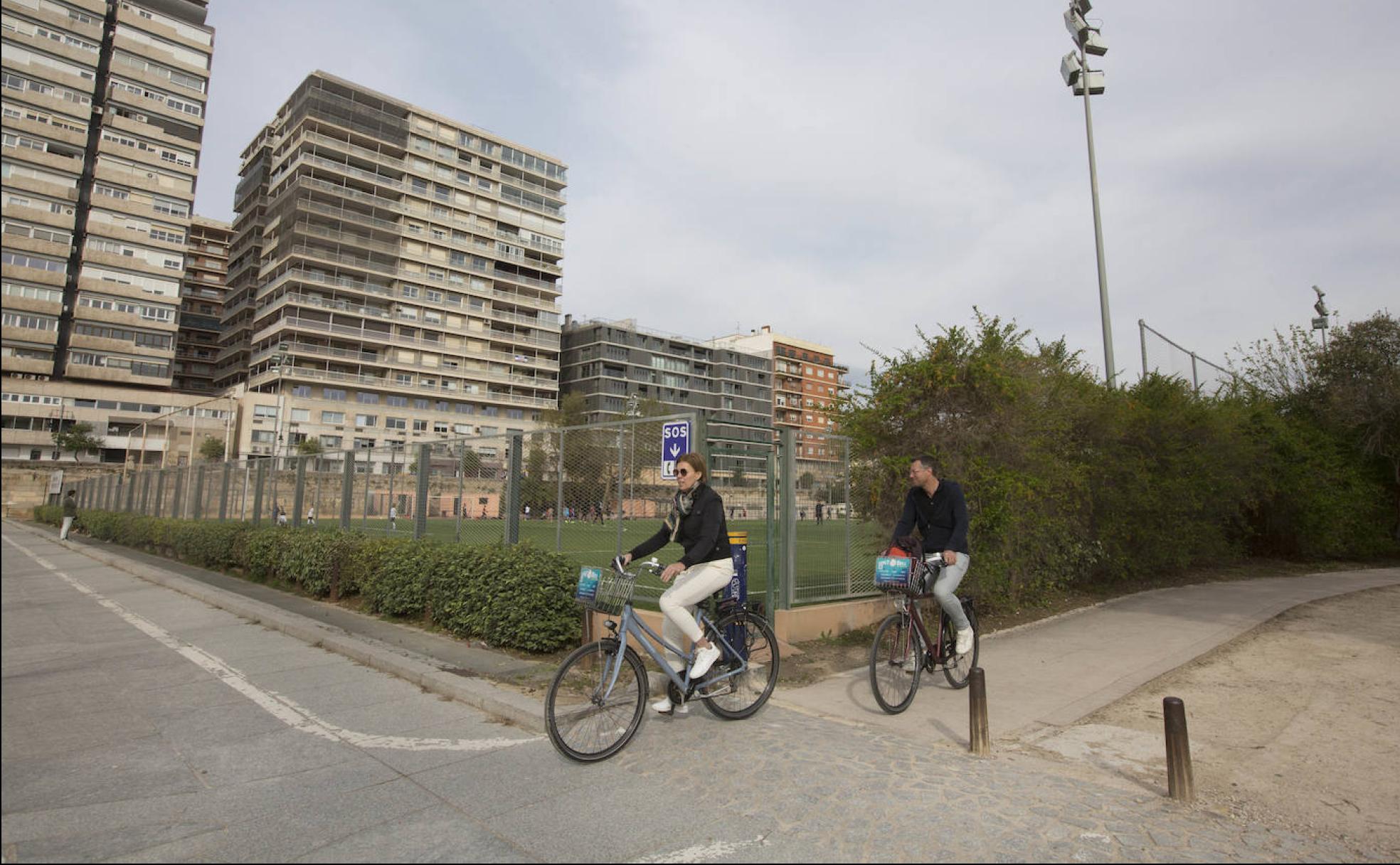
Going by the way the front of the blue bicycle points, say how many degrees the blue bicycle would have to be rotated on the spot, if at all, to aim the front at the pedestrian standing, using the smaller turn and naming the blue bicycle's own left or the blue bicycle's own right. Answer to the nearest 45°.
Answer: approximately 90° to the blue bicycle's own right

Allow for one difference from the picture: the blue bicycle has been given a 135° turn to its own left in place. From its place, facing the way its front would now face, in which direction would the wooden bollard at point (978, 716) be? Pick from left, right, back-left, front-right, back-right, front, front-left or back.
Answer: front

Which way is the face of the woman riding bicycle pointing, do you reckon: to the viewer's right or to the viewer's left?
to the viewer's left

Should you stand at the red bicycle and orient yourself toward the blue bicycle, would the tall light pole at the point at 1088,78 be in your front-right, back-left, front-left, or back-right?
back-right

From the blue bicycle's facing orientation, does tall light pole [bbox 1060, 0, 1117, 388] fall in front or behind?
behind

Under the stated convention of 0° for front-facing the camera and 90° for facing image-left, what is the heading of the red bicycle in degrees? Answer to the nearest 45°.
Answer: approximately 45°
